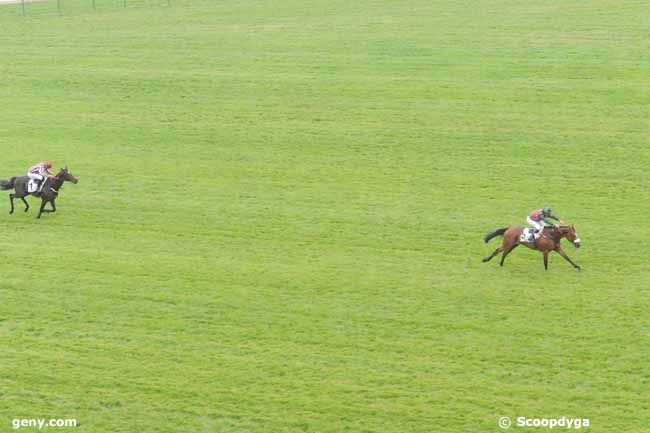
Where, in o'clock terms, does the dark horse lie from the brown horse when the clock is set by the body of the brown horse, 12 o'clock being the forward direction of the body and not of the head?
The dark horse is roughly at 6 o'clock from the brown horse.

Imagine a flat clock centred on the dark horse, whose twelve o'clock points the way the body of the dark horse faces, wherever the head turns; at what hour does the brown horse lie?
The brown horse is roughly at 1 o'clock from the dark horse.

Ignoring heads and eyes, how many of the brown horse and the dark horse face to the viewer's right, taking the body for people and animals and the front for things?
2

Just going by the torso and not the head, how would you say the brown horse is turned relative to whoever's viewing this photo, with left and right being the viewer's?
facing to the right of the viewer

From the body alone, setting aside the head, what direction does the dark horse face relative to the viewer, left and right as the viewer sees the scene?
facing to the right of the viewer

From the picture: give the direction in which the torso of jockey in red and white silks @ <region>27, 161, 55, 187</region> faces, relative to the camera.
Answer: to the viewer's right
